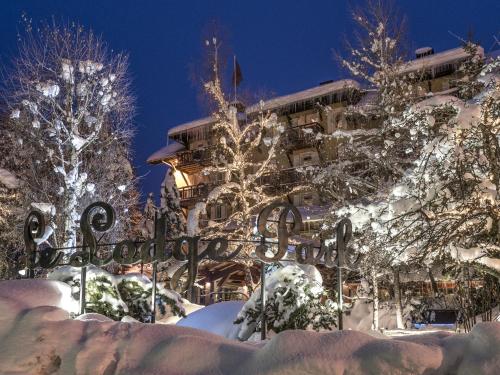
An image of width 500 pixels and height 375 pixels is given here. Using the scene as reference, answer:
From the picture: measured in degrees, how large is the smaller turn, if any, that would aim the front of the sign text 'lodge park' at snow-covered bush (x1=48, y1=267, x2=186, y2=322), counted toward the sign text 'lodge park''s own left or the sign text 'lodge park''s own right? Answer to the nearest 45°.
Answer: approximately 135° to the sign text 'lodge park''s own right

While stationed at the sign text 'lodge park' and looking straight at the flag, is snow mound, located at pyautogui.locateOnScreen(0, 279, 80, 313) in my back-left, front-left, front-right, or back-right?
back-left

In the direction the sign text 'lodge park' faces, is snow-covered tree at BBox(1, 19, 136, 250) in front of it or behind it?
behind

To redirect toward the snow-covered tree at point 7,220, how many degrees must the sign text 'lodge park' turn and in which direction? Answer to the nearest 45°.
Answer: approximately 135° to its right

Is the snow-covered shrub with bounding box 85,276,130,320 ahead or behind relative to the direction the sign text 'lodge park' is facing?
behind

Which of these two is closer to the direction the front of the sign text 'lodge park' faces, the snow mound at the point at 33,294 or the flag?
the snow mound

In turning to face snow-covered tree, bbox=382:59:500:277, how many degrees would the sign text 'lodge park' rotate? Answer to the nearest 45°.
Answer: approximately 90° to its left

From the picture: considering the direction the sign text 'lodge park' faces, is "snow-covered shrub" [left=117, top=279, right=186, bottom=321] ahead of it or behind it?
behind

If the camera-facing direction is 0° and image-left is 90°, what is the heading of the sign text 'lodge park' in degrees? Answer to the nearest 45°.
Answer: approximately 0°

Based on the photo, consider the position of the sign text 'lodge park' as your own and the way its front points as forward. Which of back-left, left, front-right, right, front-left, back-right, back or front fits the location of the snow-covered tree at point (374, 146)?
back-left
